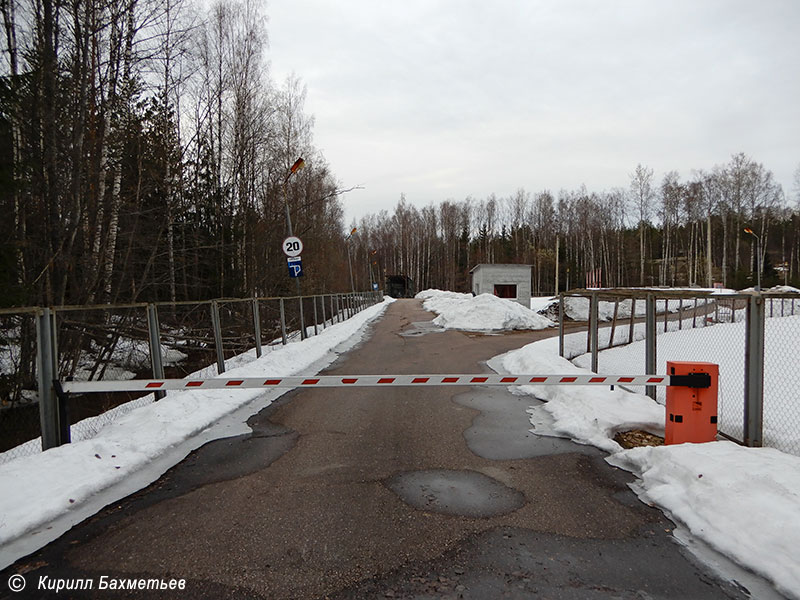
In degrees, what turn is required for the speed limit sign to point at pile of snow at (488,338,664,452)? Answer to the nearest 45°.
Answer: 0° — it already faces it

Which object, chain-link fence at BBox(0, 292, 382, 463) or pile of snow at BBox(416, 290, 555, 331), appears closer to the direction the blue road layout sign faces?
the chain-link fence

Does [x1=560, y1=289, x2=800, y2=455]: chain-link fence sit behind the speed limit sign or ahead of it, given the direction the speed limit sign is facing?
ahead

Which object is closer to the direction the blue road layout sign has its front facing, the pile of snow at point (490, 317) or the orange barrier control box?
the orange barrier control box

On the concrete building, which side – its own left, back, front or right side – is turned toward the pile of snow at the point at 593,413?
front

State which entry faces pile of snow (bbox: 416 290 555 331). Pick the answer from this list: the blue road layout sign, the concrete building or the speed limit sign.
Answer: the concrete building

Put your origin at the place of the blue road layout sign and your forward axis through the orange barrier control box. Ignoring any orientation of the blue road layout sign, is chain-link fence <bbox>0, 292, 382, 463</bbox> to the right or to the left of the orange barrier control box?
right

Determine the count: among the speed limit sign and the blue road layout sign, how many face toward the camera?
2

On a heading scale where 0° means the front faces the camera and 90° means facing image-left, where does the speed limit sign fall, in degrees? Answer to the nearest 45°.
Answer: approximately 0°
